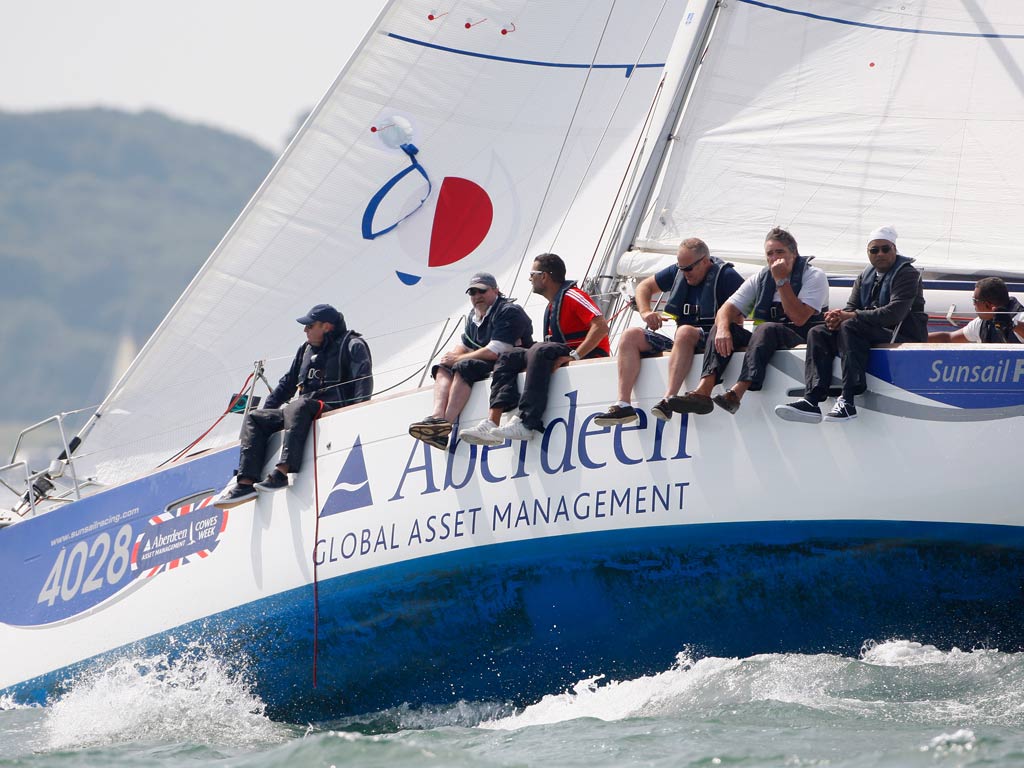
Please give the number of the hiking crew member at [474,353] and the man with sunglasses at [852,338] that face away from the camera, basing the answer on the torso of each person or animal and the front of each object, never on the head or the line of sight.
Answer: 0

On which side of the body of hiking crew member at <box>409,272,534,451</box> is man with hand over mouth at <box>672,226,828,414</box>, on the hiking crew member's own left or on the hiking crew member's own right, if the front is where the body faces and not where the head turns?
on the hiking crew member's own left

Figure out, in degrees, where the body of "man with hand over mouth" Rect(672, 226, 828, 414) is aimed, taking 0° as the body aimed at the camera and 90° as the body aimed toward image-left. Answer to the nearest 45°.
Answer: approximately 45°

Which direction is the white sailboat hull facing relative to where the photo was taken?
to the viewer's left

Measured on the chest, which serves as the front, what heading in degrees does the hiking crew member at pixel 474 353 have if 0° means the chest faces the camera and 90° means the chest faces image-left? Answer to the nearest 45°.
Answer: approximately 45°

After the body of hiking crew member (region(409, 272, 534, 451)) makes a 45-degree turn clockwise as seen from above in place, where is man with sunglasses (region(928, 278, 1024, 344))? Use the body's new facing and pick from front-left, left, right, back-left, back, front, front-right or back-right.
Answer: back

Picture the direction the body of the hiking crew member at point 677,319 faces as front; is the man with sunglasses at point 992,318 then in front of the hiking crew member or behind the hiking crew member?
behind

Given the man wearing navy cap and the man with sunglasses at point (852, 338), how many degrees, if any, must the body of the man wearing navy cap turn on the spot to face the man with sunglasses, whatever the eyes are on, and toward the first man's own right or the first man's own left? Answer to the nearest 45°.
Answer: approximately 90° to the first man's own left

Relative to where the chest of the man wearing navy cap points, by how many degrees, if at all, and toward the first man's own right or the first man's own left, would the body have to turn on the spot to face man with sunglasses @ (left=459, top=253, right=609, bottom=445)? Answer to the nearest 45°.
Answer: approximately 90° to the first man's own left

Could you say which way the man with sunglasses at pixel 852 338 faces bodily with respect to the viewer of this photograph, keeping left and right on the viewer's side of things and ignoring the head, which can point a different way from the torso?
facing the viewer and to the left of the viewer

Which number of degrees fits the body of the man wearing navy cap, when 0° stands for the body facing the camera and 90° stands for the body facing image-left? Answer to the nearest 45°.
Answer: approximately 45°

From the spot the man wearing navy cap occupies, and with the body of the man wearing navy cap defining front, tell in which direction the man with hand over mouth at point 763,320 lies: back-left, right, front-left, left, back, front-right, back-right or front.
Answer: left
